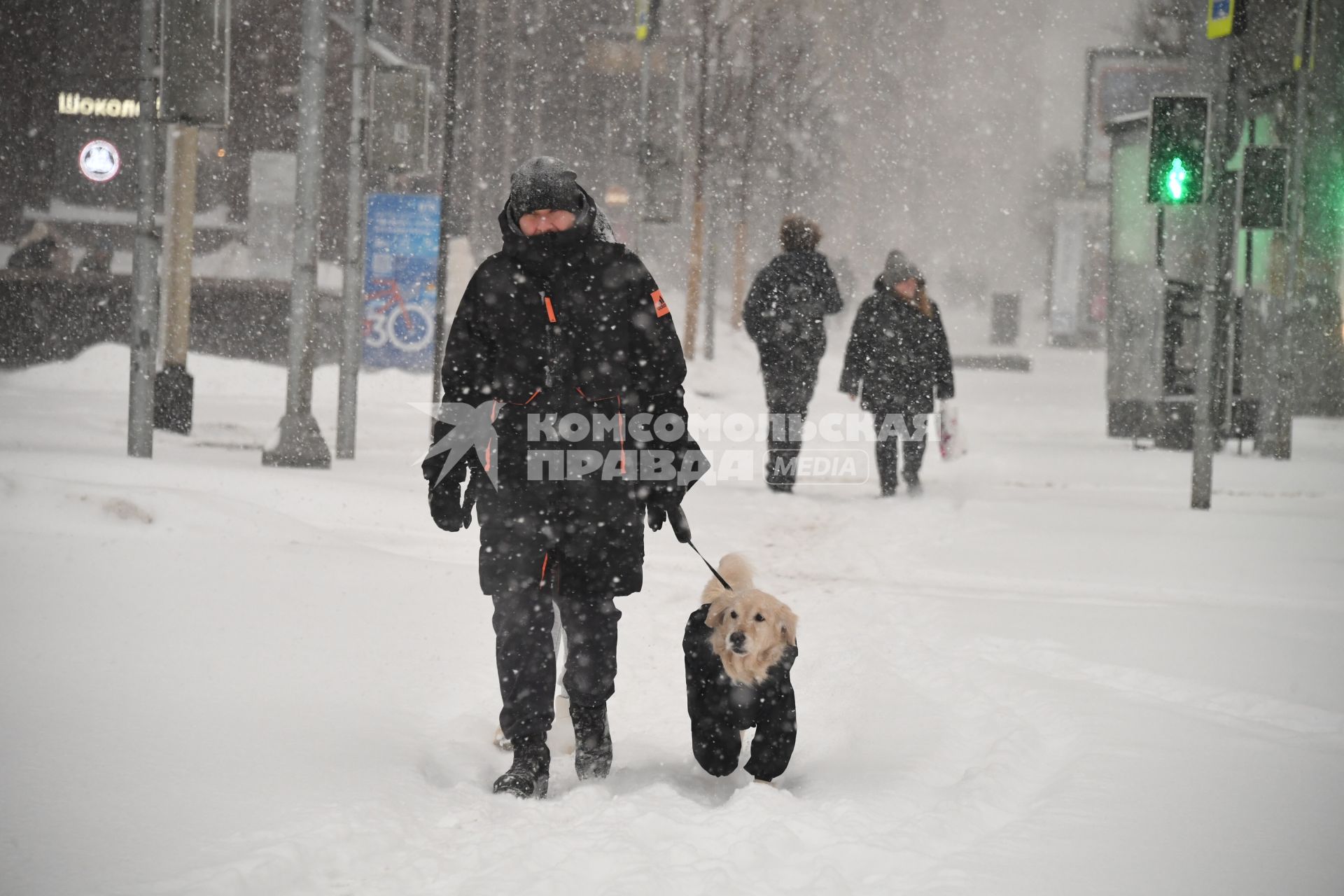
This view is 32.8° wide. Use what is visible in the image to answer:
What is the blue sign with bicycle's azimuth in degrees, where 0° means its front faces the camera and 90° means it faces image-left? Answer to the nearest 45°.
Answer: approximately 0°

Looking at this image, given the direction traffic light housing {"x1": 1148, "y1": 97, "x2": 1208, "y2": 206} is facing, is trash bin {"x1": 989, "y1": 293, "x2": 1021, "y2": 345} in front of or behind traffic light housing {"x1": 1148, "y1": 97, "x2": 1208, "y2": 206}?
behind

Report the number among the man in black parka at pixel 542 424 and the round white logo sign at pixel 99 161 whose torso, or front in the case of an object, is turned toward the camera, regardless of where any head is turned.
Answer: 2

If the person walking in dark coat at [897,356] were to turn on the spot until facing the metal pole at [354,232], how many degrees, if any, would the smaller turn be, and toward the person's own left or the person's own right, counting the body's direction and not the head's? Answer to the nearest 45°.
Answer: approximately 90° to the person's own right

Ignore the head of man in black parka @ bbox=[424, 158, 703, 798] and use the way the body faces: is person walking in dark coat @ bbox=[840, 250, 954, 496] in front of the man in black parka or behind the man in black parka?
behind

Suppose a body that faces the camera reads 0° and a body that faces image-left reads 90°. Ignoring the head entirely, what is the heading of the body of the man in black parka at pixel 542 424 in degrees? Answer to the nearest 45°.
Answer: approximately 0°

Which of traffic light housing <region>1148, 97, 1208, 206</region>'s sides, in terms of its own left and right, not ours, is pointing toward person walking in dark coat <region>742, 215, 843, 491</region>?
right

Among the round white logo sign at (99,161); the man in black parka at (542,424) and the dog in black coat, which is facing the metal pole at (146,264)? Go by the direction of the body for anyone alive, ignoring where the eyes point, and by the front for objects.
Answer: the round white logo sign
